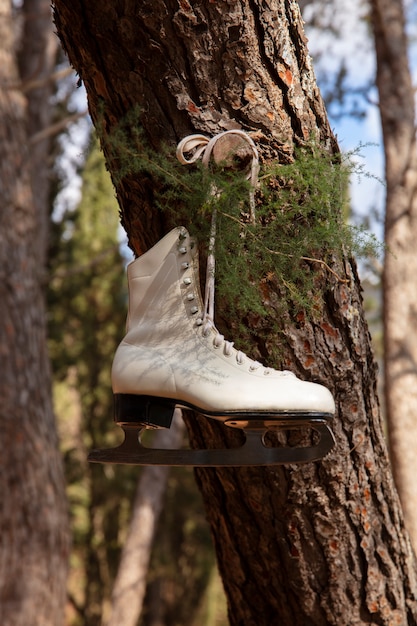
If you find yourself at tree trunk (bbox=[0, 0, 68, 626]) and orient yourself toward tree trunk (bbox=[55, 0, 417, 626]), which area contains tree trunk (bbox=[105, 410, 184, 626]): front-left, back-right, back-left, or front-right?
back-left

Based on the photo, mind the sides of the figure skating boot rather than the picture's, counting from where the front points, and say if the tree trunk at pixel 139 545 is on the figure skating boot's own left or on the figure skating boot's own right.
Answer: on the figure skating boot's own left

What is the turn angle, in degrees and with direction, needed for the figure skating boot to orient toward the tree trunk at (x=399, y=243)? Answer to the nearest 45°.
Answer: approximately 45° to its left

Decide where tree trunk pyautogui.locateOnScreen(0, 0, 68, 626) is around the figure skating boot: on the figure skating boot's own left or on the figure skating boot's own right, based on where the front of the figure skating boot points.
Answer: on the figure skating boot's own left

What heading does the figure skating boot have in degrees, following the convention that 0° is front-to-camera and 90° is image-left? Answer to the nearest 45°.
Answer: approximately 270°
